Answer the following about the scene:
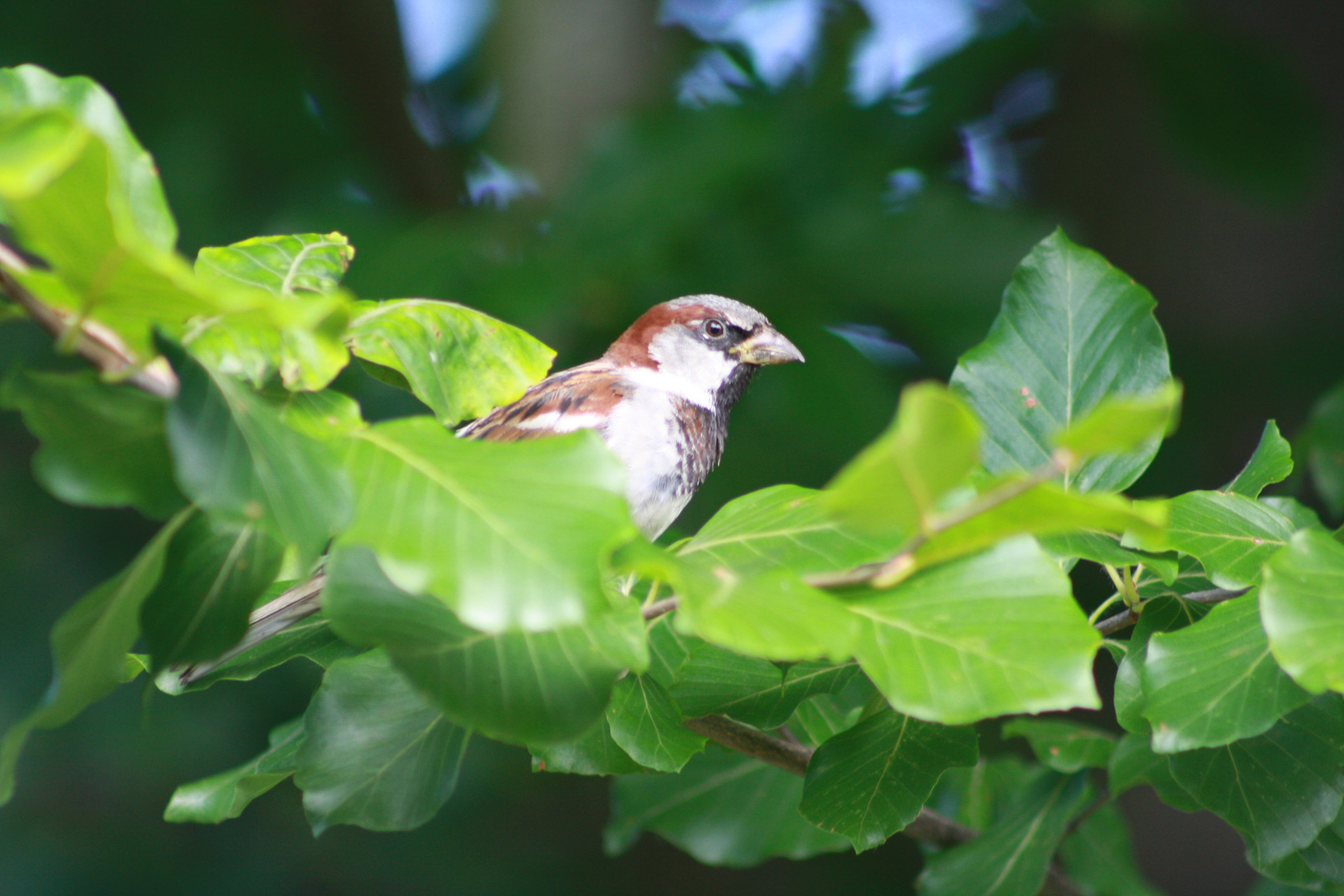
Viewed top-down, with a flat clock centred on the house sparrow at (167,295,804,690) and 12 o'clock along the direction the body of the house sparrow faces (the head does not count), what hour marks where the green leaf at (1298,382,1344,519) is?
The green leaf is roughly at 12 o'clock from the house sparrow.

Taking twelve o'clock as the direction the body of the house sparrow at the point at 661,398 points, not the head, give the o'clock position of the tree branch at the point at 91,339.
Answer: The tree branch is roughly at 4 o'clock from the house sparrow.

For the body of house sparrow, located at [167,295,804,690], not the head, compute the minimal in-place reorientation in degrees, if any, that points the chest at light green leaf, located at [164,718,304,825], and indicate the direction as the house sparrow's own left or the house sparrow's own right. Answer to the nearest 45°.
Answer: approximately 135° to the house sparrow's own right

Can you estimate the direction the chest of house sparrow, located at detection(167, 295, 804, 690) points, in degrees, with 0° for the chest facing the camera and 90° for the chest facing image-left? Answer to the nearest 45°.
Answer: approximately 270°

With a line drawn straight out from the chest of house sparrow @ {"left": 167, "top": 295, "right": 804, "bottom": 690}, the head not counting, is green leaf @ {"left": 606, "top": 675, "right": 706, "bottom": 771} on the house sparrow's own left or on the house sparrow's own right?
on the house sparrow's own right

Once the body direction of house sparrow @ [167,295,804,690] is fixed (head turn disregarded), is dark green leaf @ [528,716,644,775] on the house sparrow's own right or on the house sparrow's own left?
on the house sparrow's own right
